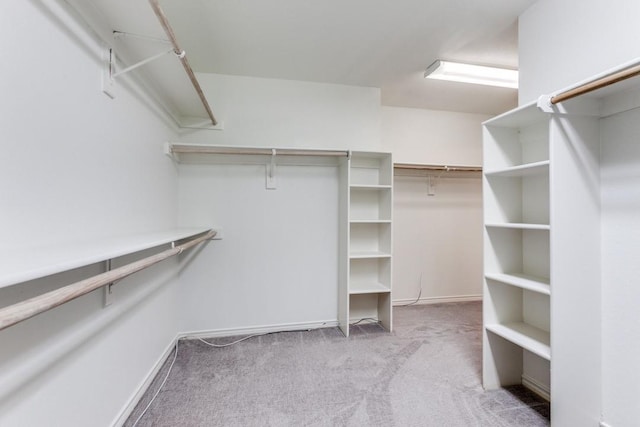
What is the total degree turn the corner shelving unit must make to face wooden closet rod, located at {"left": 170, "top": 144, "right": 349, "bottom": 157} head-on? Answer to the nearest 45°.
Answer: approximately 45° to its right

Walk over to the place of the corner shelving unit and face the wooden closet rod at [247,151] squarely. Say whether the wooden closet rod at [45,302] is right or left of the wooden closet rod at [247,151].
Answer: left

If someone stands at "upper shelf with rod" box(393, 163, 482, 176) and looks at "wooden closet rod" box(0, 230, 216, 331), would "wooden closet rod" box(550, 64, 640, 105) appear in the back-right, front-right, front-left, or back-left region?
front-left

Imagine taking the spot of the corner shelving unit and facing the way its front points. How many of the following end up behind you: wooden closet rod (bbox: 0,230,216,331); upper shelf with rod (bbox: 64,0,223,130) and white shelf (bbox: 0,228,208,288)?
0

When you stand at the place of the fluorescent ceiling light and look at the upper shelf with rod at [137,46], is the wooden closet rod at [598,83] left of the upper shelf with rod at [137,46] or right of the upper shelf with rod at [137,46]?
left

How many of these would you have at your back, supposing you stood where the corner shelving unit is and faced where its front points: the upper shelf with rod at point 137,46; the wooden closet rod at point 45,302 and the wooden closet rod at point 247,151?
0

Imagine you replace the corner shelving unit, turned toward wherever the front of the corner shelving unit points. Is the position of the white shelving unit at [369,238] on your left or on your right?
on your right

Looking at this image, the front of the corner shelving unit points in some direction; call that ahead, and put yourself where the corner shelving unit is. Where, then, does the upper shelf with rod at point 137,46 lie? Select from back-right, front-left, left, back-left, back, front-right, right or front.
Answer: front

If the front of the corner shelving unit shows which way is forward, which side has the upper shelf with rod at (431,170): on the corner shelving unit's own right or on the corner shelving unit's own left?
on the corner shelving unit's own right

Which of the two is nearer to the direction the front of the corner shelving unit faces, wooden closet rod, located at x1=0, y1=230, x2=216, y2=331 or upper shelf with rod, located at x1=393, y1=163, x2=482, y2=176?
the wooden closet rod

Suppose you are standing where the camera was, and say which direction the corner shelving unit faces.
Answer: facing the viewer and to the left of the viewer
